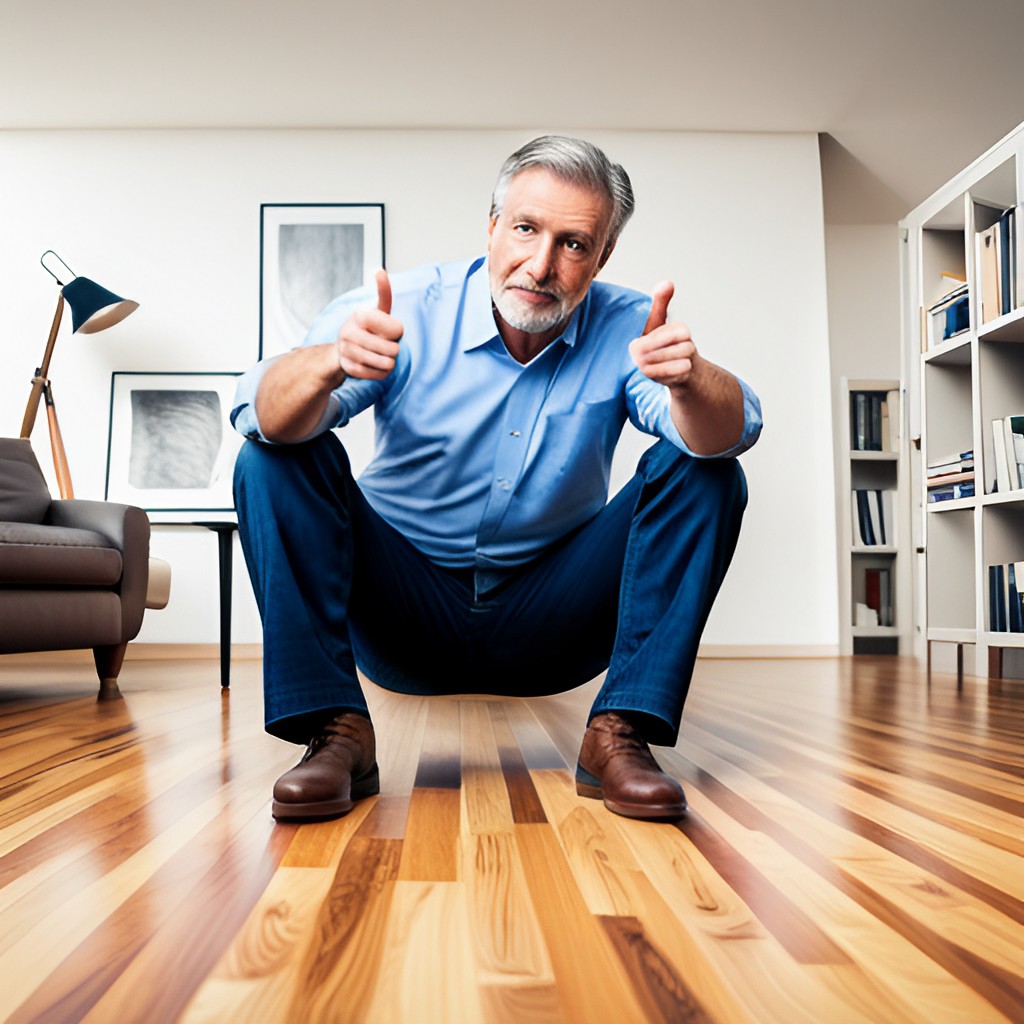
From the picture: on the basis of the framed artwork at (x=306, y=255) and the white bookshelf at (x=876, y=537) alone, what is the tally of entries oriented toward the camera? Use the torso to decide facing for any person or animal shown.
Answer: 2

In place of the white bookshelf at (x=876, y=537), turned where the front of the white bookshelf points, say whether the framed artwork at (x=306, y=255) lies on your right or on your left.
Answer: on your right

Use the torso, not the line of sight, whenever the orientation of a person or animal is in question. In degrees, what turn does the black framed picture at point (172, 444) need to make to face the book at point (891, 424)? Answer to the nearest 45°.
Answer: approximately 90° to its left

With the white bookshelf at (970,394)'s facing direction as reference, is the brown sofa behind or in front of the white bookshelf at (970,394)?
in front

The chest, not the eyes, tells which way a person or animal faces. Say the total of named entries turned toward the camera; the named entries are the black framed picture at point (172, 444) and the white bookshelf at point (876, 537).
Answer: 2

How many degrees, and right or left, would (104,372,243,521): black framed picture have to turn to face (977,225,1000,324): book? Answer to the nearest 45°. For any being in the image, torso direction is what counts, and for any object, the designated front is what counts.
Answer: approximately 45° to its left

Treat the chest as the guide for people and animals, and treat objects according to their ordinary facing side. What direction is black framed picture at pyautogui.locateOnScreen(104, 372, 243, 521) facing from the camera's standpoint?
toward the camera

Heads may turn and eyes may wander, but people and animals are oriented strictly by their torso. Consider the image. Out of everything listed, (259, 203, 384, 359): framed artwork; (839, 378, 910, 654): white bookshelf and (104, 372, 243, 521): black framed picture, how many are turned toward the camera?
3

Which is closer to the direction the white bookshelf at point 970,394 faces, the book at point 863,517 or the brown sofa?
the brown sofa

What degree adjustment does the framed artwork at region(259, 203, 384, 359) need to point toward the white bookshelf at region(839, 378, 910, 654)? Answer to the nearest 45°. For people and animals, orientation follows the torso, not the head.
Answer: approximately 90° to its left

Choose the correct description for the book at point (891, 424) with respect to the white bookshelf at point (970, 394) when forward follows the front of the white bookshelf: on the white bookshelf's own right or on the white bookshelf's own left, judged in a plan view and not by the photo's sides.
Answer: on the white bookshelf's own right

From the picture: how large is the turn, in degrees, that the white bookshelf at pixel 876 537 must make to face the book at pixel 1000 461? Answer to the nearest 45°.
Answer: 0° — it already faces it

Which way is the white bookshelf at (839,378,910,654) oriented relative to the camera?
toward the camera

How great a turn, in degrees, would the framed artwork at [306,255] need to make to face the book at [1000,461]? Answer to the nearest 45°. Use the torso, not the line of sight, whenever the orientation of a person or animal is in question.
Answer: approximately 45° to its left
